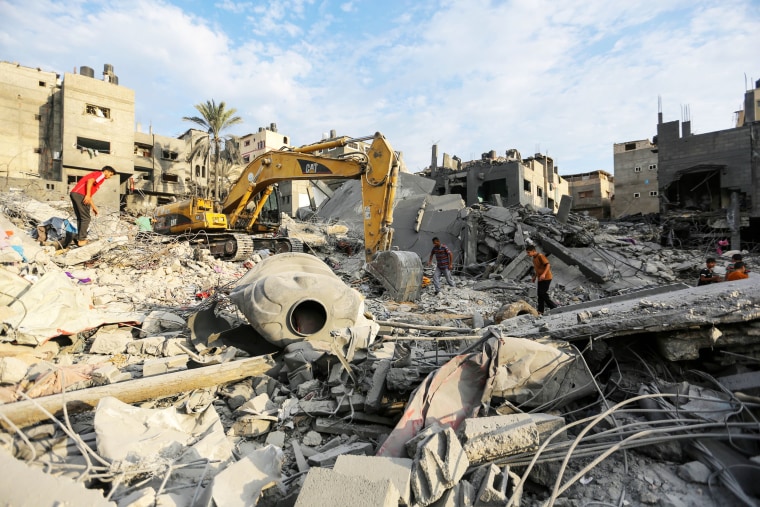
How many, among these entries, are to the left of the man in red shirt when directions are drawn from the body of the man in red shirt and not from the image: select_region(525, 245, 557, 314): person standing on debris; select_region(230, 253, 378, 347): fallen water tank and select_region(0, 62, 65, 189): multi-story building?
1

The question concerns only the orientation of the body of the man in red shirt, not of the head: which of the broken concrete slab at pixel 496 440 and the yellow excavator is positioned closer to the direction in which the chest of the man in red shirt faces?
the yellow excavator

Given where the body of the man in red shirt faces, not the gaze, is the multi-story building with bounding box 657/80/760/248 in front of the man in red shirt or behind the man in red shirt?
in front

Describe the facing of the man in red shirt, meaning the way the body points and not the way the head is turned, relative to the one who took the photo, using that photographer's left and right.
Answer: facing to the right of the viewer

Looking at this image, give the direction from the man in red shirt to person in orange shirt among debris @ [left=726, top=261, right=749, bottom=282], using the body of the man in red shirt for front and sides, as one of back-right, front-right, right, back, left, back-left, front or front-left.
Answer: front-right

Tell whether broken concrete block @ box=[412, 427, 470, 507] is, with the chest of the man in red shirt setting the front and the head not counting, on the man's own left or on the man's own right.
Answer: on the man's own right

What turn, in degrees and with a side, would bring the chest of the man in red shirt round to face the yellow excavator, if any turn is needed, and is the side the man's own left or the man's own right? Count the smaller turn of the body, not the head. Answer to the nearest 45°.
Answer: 0° — they already face it

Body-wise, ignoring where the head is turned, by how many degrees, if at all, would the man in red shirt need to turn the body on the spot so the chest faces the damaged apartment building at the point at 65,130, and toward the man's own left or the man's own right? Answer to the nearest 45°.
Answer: approximately 90° to the man's own left

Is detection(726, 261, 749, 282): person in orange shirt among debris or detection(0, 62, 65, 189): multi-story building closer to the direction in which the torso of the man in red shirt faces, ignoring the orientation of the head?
the person in orange shirt among debris

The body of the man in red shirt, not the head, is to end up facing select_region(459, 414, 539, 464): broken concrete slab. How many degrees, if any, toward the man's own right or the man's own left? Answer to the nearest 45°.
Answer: approximately 90° to the man's own right

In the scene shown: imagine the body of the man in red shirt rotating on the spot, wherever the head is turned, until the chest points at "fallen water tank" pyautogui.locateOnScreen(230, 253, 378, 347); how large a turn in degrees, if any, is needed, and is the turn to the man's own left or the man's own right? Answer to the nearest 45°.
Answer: approximately 90° to the man's own right

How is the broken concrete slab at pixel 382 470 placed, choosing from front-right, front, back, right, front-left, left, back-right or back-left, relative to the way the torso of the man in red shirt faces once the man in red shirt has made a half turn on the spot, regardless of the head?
left

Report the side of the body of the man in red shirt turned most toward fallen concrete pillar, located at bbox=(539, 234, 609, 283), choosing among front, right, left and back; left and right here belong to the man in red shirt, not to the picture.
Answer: front

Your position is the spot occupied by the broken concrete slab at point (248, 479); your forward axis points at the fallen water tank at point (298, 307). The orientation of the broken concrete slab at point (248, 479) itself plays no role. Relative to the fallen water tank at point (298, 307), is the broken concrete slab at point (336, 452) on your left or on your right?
right

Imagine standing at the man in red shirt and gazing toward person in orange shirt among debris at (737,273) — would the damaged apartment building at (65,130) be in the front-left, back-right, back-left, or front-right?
back-left
